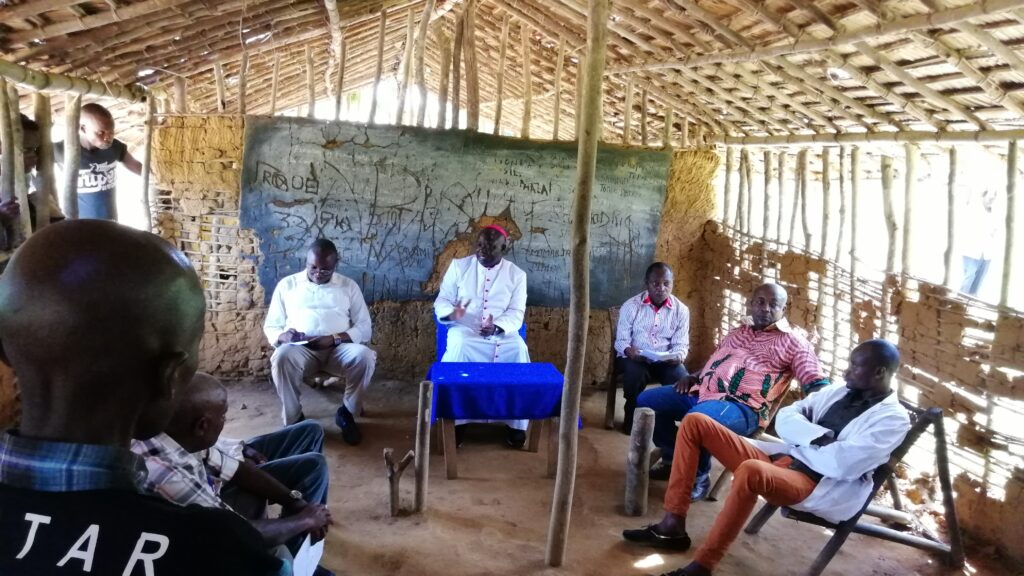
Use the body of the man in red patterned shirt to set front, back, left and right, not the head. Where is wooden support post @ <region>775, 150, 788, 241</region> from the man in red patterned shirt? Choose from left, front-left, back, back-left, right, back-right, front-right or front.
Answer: back-right

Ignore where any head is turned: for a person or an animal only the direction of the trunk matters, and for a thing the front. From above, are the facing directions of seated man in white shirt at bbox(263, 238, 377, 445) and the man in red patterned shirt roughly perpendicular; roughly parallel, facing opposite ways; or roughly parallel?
roughly perpendicular

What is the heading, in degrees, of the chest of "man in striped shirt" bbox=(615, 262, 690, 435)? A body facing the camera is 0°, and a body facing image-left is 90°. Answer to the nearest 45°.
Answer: approximately 0°

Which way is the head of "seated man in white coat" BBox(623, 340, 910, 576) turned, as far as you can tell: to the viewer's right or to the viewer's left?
to the viewer's left

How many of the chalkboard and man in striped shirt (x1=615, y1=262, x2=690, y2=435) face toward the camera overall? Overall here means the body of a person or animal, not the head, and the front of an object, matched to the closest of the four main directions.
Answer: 2

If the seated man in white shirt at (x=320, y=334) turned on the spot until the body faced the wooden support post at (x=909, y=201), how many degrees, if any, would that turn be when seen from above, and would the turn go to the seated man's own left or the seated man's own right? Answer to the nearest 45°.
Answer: approximately 45° to the seated man's own left
